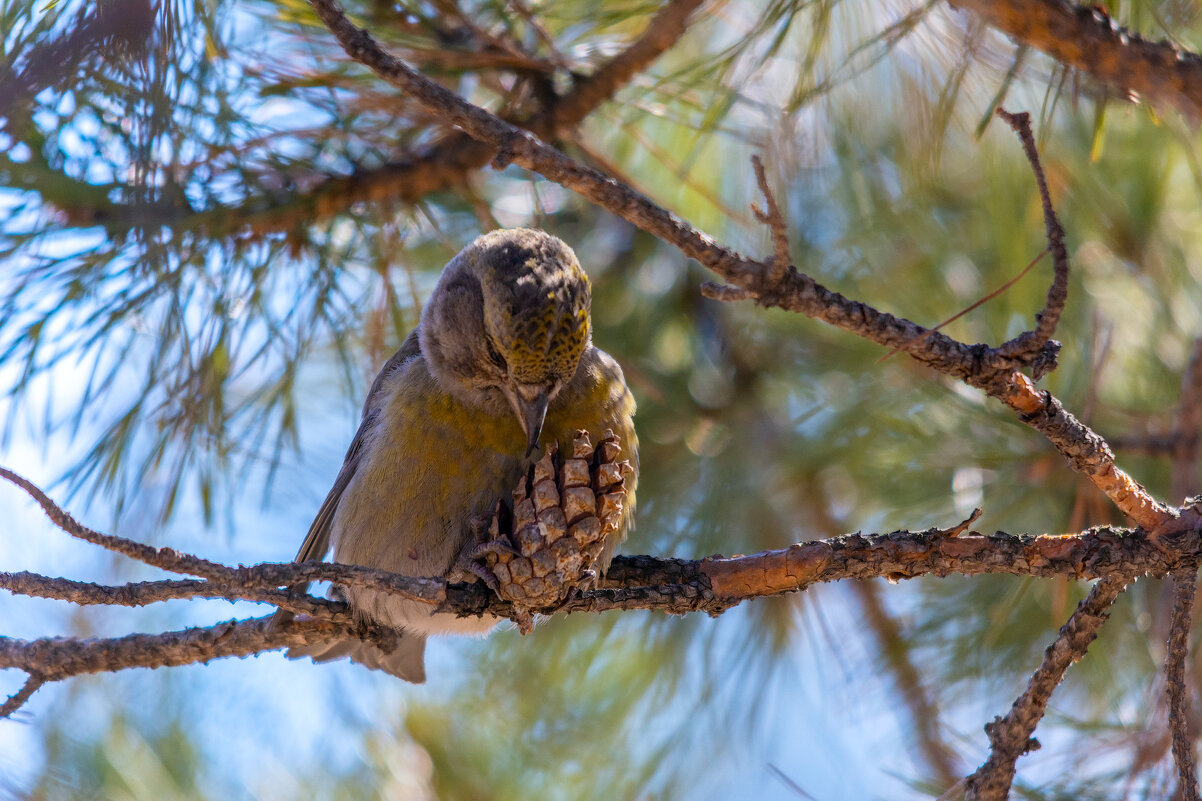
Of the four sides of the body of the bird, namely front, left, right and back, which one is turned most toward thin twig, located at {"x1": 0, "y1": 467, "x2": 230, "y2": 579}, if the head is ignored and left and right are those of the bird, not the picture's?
right

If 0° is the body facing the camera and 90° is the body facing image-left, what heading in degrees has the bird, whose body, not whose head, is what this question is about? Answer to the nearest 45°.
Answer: approximately 315°
